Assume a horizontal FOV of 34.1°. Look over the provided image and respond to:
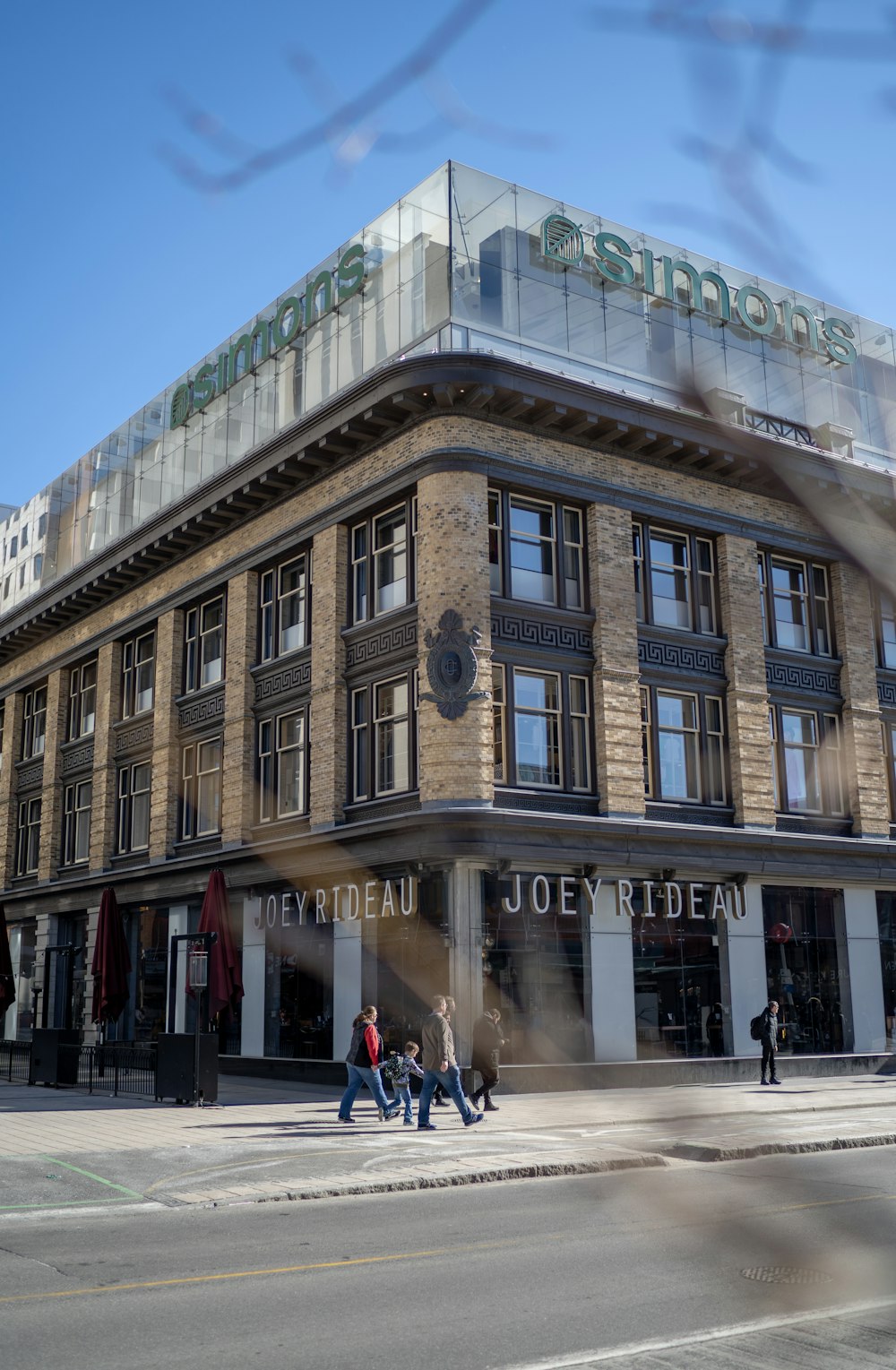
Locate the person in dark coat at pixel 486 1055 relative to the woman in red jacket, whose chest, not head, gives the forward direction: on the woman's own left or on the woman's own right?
on the woman's own left

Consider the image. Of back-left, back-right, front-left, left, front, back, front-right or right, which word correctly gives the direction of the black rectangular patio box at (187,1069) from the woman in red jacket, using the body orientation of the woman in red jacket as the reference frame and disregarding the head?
back-left

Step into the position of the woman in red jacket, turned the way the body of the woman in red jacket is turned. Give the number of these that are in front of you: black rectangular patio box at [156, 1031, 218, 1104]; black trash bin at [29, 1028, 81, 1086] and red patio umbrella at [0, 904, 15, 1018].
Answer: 0

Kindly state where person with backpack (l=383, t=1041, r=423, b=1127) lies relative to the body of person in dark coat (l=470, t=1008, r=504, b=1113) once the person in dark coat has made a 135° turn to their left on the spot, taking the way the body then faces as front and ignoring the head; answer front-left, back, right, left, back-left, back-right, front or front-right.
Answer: left

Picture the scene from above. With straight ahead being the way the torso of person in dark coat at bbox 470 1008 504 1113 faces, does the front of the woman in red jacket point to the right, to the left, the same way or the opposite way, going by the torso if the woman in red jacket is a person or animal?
the same way

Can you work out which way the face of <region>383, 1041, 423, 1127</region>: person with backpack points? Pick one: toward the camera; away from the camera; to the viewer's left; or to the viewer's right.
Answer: to the viewer's right

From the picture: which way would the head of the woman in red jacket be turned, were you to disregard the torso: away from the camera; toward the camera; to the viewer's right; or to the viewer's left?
to the viewer's right

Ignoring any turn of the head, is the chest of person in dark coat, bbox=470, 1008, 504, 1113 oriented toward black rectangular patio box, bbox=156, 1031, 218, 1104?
no

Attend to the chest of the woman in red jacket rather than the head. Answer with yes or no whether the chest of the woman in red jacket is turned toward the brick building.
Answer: no

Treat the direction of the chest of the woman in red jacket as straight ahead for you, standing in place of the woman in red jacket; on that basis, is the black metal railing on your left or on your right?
on your left

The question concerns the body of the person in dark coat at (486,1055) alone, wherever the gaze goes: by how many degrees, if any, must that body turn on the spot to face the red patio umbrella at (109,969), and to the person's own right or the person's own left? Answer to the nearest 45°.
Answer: approximately 135° to the person's own left

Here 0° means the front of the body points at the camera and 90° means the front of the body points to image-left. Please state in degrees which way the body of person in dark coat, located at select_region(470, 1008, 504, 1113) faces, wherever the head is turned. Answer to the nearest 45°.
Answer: approximately 270°

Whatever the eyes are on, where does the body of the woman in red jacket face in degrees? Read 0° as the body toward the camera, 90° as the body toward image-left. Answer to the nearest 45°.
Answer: approximately 270°
